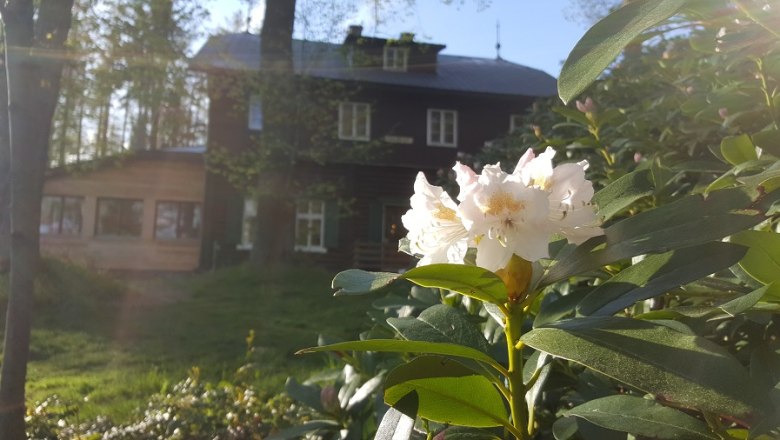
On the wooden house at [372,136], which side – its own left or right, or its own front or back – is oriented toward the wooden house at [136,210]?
right

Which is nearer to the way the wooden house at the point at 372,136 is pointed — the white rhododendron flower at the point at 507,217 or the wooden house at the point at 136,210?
the white rhododendron flower

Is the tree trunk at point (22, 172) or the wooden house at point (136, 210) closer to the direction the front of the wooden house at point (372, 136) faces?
the tree trunk

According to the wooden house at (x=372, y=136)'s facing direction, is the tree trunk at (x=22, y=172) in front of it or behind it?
in front

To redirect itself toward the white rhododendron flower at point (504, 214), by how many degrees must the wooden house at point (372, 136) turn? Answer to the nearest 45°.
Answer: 0° — it already faces it

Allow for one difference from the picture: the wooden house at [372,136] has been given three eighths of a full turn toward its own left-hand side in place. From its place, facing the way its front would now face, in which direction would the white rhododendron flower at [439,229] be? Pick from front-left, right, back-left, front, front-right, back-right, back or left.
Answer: back-right

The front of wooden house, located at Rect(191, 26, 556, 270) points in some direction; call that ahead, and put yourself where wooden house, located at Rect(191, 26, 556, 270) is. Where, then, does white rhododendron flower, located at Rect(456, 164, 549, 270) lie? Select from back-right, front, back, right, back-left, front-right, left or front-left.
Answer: front

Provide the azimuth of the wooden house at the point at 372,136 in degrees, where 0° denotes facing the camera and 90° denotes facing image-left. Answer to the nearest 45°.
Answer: approximately 0°

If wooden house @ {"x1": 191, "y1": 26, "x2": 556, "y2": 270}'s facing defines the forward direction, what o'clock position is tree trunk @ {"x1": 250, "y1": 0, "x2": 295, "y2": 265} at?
The tree trunk is roughly at 1 o'clock from the wooden house.

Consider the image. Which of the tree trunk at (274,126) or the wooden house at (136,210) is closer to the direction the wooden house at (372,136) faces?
the tree trunk
